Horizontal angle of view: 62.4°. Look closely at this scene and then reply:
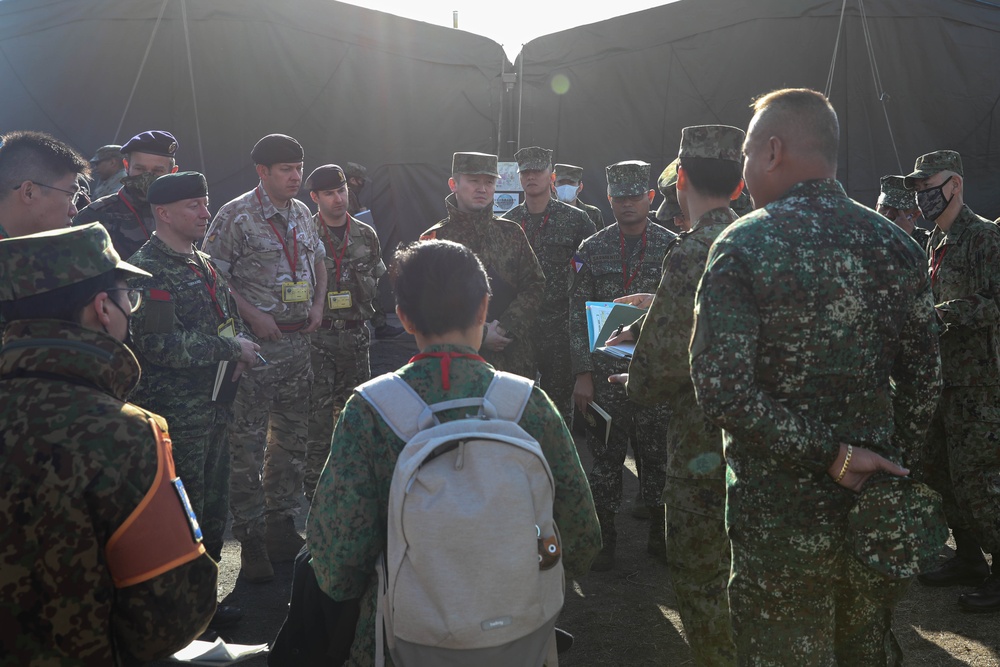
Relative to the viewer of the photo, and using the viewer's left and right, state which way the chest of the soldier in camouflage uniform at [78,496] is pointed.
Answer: facing away from the viewer and to the right of the viewer

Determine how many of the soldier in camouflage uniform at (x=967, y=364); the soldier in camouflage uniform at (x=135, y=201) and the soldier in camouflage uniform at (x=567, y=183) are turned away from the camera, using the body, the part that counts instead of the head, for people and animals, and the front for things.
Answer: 0

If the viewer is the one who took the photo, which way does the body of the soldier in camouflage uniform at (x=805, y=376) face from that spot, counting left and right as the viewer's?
facing away from the viewer and to the left of the viewer

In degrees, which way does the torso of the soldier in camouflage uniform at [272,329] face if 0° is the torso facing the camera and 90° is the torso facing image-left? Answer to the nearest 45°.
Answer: approximately 315°

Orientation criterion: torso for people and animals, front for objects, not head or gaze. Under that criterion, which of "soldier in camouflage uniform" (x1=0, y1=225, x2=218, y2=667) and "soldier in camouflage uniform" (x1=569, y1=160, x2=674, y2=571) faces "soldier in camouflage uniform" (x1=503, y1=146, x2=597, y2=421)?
"soldier in camouflage uniform" (x1=0, y1=225, x2=218, y2=667)

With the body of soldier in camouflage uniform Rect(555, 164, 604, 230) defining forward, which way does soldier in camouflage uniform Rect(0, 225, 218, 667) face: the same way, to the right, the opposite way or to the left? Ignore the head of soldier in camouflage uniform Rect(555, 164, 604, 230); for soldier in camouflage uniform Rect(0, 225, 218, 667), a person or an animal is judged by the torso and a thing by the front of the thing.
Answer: the opposite way

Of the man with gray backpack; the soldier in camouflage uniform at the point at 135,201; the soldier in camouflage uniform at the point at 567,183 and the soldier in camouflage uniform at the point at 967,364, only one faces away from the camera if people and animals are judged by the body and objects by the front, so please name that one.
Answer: the man with gray backpack

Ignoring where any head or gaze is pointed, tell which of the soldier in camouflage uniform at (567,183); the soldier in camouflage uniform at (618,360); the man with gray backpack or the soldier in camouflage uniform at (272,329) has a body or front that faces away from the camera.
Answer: the man with gray backpack

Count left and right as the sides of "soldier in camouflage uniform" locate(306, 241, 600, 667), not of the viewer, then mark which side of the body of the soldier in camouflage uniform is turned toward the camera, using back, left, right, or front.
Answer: back

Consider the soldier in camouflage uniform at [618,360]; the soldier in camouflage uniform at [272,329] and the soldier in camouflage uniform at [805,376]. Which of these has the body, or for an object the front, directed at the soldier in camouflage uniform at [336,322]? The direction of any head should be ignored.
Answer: the soldier in camouflage uniform at [805,376]

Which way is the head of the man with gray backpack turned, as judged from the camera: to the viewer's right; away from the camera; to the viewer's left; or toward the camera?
away from the camera

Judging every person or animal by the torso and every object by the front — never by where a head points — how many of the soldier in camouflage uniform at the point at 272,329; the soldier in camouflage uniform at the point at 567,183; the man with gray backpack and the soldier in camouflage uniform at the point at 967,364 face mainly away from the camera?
1

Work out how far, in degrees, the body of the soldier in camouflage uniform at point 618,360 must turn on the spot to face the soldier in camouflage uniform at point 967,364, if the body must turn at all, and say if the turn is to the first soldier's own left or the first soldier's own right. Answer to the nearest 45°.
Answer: approximately 90° to the first soldier's own left

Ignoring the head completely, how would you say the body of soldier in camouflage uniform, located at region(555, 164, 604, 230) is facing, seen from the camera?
toward the camera

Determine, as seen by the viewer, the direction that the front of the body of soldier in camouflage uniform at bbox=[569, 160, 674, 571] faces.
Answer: toward the camera

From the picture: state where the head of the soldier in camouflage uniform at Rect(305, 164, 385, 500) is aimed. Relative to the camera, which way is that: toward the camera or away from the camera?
toward the camera

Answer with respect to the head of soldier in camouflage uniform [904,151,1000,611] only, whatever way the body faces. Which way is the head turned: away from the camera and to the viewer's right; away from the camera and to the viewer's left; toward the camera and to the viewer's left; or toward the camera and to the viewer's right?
toward the camera and to the viewer's left

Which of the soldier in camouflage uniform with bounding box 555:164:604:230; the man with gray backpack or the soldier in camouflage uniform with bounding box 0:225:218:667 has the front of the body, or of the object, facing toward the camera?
the soldier in camouflage uniform with bounding box 555:164:604:230

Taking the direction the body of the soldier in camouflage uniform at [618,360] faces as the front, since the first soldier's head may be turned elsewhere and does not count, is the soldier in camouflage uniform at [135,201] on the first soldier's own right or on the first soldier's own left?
on the first soldier's own right
